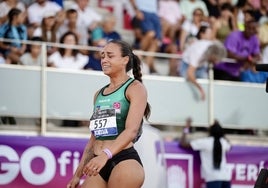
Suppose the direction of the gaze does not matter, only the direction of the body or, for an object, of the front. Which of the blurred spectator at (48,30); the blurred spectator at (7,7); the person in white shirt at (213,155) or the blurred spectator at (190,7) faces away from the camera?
the person in white shirt

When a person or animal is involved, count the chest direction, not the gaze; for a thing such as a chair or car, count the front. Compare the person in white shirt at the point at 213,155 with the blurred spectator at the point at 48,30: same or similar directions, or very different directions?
very different directions

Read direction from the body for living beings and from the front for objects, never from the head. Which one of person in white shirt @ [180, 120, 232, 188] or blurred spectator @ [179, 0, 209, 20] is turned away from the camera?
the person in white shirt

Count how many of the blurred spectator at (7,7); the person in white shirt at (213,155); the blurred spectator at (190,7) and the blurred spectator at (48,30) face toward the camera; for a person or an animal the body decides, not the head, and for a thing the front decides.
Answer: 3

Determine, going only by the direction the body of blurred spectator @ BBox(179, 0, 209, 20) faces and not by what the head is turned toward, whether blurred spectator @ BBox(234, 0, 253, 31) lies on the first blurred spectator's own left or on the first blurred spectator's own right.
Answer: on the first blurred spectator's own left

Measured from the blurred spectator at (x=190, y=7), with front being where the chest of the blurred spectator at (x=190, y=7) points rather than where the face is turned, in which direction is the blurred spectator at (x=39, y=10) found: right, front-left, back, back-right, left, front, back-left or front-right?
front-right

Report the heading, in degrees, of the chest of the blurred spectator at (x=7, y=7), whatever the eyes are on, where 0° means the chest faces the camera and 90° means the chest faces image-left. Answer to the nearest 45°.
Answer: approximately 0°

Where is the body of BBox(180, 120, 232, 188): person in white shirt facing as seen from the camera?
away from the camera

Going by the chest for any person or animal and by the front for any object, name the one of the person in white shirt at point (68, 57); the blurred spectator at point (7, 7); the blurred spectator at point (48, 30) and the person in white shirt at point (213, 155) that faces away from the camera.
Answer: the person in white shirt at point (213, 155)
